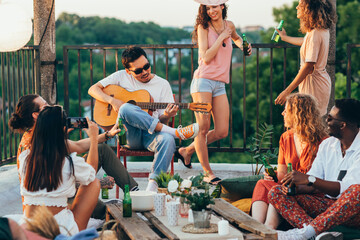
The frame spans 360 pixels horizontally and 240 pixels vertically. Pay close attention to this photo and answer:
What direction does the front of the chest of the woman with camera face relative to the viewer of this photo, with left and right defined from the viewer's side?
facing away from the viewer and to the right of the viewer

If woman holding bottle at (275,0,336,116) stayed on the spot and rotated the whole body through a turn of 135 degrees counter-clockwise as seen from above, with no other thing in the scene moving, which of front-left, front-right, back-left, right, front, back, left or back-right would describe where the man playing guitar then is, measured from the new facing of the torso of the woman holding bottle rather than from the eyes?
back-right

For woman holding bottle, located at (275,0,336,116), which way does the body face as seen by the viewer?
to the viewer's left

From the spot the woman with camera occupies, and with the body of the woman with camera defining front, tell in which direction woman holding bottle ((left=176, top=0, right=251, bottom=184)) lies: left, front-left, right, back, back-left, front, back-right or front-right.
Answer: front

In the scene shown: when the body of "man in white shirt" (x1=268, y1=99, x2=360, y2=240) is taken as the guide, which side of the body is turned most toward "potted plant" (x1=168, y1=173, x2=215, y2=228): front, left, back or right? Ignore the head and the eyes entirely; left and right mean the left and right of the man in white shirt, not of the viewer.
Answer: front

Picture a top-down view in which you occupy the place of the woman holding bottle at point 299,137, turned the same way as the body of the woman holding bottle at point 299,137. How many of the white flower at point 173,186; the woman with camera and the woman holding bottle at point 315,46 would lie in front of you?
2

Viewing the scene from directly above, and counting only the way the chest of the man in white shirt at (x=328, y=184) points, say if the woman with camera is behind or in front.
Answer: in front

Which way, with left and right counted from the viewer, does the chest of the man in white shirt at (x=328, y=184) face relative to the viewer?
facing the viewer and to the left of the viewer

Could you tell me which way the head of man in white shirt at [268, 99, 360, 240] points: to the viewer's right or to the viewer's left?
to the viewer's left

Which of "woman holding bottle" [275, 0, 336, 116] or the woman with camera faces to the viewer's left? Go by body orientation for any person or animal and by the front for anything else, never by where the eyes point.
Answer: the woman holding bottle

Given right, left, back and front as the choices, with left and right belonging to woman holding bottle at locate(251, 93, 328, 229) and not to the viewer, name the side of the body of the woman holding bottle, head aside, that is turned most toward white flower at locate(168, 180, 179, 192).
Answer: front

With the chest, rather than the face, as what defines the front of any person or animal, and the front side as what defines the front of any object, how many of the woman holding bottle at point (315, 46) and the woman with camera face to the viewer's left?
1

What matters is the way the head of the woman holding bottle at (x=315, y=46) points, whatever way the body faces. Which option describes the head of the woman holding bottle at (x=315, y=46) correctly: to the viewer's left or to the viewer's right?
to the viewer's left
